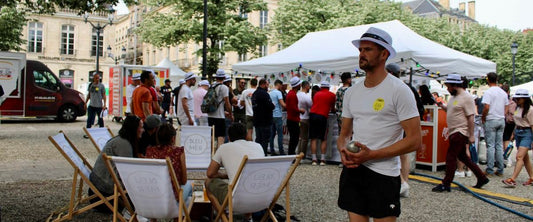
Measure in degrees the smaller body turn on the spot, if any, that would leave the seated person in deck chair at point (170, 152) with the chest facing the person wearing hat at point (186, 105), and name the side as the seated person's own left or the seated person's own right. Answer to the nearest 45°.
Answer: approximately 45° to the seated person's own left

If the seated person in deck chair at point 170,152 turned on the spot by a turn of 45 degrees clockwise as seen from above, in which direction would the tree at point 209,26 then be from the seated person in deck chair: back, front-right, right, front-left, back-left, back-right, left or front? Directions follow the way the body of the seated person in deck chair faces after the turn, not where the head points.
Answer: left

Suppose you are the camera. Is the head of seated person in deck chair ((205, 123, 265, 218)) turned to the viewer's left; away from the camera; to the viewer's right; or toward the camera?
away from the camera

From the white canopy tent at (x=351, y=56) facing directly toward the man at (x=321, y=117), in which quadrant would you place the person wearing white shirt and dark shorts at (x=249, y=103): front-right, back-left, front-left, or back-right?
front-right

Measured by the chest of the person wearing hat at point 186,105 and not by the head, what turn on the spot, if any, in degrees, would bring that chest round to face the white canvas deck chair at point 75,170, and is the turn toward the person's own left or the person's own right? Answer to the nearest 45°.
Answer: approximately 90° to the person's own right

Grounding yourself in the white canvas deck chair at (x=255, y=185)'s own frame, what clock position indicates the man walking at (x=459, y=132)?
The man walking is roughly at 3 o'clock from the white canvas deck chair.

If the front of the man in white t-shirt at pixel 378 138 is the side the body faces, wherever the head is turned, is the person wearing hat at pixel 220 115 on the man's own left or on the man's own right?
on the man's own right
